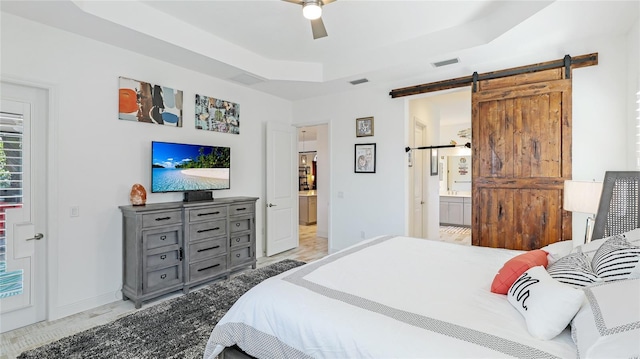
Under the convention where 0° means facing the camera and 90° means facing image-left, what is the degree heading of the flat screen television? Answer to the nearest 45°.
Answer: approximately 315°

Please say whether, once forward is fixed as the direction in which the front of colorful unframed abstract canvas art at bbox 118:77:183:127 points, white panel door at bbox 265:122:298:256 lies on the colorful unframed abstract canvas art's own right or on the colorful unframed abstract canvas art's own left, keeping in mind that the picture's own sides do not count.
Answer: on the colorful unframed abstract canvas art's own left

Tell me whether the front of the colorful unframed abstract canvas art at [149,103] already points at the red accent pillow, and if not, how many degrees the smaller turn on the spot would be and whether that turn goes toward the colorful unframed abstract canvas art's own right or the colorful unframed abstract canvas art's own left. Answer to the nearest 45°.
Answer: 0° — it already faces it

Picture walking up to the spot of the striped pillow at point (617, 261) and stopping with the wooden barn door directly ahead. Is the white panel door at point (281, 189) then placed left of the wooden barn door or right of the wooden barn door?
left

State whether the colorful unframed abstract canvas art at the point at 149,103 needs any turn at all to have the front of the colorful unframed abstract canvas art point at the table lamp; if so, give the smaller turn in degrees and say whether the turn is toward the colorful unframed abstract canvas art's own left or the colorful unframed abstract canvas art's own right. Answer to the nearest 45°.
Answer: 0° — it already faces it

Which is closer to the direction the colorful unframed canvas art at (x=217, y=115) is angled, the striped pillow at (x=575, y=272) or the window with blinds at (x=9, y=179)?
the striped pillow

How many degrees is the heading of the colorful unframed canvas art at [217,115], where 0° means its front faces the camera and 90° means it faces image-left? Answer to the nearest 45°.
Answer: approximately 315°

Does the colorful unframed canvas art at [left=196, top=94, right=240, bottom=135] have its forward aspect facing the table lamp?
yes

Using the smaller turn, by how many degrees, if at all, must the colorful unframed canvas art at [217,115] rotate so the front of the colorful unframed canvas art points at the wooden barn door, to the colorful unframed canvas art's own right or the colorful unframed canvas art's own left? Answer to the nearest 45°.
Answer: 0° — it already faces it

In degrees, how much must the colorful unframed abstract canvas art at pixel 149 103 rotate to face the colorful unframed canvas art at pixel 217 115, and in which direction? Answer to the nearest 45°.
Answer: approximately 90° to its left
